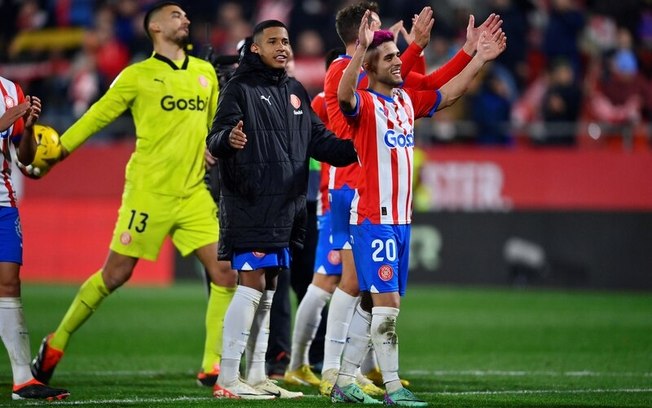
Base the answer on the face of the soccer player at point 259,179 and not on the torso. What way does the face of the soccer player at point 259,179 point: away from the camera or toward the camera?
toward the camera

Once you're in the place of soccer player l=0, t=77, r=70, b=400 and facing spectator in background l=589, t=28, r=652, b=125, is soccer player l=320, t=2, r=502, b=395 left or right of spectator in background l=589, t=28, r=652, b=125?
right

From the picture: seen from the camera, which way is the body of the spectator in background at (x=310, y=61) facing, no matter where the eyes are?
toward the camera

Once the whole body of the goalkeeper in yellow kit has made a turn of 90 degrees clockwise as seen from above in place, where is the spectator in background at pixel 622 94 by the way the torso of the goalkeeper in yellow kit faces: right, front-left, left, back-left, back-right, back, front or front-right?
back

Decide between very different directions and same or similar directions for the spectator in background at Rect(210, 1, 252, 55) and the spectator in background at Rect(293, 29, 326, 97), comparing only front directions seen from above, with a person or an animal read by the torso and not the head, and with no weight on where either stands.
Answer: same or similar directions

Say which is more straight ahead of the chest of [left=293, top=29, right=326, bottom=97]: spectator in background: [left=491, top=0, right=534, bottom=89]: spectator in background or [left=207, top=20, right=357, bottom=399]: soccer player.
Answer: the soccer player

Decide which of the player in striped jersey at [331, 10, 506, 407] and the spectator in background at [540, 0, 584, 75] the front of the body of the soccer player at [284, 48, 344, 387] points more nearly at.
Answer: the player in striped jersey

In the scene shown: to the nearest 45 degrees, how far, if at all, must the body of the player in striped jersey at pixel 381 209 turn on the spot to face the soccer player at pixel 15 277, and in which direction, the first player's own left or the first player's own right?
approximately 135° to the first player's own right

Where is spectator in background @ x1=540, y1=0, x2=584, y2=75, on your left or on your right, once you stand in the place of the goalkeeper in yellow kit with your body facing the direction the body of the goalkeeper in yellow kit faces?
on your left

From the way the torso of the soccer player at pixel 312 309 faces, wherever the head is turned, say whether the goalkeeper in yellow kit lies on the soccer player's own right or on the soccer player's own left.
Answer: on the soccer player's own right

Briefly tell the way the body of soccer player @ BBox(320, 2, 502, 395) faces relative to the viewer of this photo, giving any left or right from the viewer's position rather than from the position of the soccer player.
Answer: facing to the right of the viewer

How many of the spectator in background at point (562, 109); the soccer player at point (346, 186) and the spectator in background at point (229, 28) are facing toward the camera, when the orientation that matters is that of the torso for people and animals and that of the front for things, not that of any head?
2

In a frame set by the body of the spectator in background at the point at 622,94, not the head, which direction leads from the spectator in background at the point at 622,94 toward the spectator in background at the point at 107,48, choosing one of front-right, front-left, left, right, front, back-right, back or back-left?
right

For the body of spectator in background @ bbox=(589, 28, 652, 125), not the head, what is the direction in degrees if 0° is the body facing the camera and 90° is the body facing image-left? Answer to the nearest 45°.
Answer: approximately 0°
